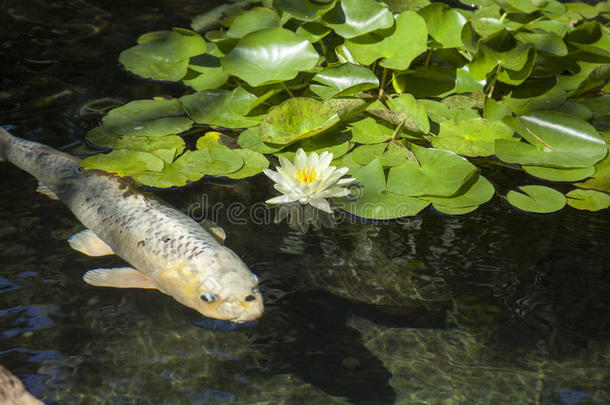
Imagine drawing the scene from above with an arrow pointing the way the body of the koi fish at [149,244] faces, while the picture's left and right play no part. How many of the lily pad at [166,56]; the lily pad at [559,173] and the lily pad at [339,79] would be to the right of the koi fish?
0

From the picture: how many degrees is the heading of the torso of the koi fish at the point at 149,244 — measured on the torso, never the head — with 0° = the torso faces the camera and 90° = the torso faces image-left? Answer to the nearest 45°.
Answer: approximately 315°

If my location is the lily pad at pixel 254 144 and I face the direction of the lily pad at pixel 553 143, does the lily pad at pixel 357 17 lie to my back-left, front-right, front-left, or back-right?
front-left

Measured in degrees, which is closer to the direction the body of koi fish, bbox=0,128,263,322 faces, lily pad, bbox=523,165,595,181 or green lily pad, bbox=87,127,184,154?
the lily pad

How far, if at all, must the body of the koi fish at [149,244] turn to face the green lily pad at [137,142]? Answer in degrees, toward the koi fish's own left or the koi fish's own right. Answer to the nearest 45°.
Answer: approximately 135° to the koi fish's own left

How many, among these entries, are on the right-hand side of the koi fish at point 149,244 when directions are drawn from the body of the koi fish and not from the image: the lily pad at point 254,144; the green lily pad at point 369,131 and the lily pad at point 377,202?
0

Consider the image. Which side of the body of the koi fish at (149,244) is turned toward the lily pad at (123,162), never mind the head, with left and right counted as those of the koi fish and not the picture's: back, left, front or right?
back

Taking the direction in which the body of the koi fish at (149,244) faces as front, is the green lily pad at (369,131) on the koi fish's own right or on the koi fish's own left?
on the koi fish's own left

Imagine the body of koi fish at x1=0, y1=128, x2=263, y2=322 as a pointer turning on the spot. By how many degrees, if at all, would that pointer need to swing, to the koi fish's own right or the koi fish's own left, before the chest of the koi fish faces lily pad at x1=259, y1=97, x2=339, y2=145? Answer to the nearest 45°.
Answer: approximately 90° to the koi fish's own left

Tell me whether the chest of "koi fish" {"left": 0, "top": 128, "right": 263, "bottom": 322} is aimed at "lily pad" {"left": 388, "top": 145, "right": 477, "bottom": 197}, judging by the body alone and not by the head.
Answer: no

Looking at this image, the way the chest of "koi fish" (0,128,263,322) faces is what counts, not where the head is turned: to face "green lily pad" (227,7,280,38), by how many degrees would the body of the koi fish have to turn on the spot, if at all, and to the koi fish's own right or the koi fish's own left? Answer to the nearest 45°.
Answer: approximately 135° to the koi fish's own left

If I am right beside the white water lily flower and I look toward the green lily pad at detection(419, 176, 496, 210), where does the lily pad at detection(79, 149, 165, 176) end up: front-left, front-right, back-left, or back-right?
back-left

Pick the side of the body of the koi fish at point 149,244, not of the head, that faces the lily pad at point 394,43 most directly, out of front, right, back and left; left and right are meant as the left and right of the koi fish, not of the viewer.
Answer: left

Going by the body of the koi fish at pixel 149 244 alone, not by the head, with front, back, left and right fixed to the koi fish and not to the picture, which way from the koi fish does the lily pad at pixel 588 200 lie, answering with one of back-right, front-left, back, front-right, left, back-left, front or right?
front-left
